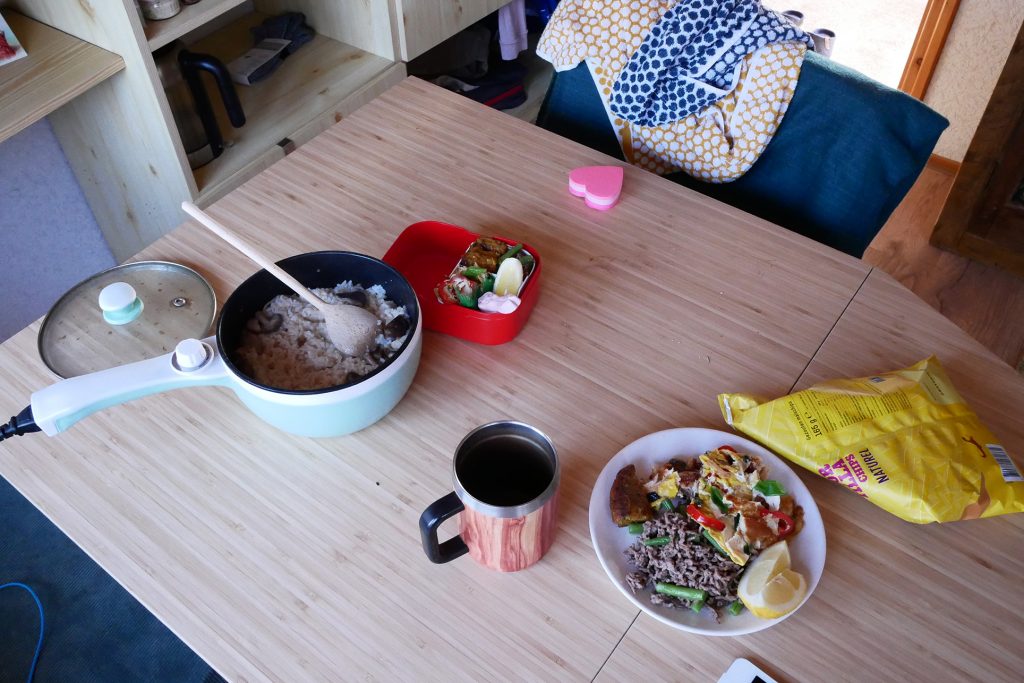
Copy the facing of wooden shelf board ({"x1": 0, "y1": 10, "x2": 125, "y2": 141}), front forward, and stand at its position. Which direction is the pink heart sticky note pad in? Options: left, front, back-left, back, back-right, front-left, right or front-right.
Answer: front

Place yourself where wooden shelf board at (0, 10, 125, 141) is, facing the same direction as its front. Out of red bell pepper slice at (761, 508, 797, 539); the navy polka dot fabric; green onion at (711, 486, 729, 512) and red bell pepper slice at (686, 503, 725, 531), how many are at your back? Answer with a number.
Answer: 0

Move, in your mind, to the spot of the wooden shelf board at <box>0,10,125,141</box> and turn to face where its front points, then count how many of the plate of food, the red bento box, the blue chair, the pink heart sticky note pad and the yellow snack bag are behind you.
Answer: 0

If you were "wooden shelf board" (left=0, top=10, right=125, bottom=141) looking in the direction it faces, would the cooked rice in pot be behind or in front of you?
in front

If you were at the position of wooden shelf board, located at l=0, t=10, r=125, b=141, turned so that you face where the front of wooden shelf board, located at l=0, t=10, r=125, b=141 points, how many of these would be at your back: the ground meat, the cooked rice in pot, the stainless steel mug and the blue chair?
0

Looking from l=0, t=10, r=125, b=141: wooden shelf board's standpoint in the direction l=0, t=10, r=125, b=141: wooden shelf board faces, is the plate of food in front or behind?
in front

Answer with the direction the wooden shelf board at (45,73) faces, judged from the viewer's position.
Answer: facing the viewer and to the right of the viewer

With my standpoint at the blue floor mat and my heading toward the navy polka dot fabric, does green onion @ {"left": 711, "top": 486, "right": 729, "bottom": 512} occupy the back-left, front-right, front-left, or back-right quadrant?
front-right

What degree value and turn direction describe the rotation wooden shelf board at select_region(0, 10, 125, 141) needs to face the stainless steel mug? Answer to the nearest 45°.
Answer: approximately 45° to its right

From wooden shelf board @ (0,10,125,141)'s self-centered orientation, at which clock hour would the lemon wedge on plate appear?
The lemon wedge on plate is roughly at 1 o'clock from the wooden shelf board.

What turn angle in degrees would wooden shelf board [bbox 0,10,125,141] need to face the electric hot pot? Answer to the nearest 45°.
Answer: approximately 45° to its right

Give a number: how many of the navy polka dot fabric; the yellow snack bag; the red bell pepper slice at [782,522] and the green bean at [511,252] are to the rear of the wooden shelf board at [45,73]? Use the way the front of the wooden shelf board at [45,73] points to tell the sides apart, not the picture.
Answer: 0
